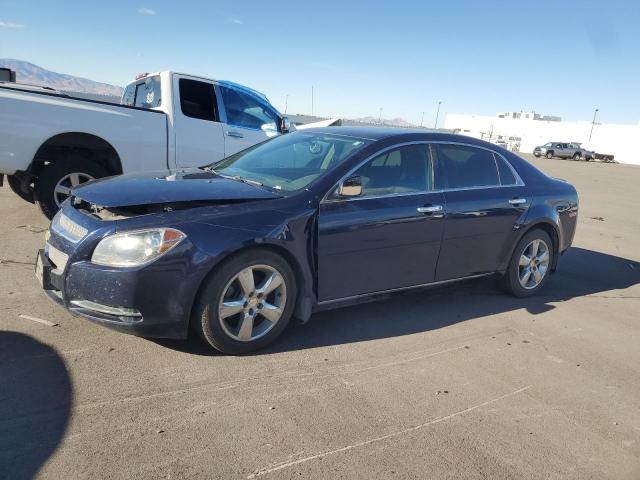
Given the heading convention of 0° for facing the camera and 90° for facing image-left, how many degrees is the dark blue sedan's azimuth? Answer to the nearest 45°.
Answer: approximately 45°

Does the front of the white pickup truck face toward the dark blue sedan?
no

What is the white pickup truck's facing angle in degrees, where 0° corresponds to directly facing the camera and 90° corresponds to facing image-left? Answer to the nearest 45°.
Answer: approximately 225°

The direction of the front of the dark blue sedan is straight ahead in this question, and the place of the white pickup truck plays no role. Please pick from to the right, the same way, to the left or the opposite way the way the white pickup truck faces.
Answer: the opposite way

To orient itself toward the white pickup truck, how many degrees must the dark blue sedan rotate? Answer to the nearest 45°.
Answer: approximately 90° to its right
